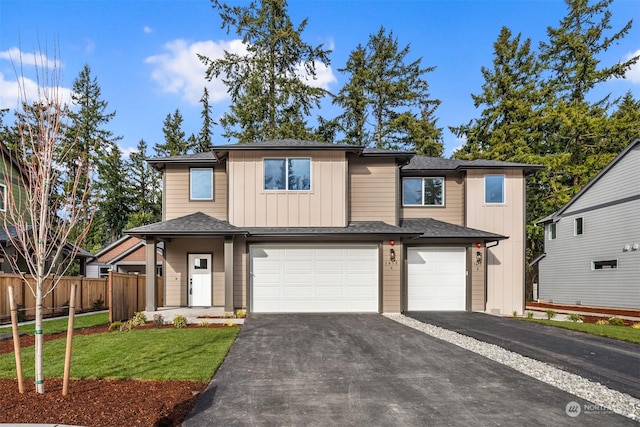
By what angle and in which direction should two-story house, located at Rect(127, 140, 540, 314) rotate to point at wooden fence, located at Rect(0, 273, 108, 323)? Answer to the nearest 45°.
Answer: approximately 90° to its right

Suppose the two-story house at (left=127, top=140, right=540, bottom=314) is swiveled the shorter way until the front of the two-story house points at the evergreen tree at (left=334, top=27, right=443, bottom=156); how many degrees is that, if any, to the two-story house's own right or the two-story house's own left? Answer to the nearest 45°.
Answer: approximately 180°

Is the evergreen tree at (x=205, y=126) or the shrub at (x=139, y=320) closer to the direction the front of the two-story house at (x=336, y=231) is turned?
the shrub

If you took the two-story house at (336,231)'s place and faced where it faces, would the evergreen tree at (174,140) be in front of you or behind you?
behind

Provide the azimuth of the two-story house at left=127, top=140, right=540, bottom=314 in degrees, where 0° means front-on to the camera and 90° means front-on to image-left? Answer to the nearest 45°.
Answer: approximately 0°
